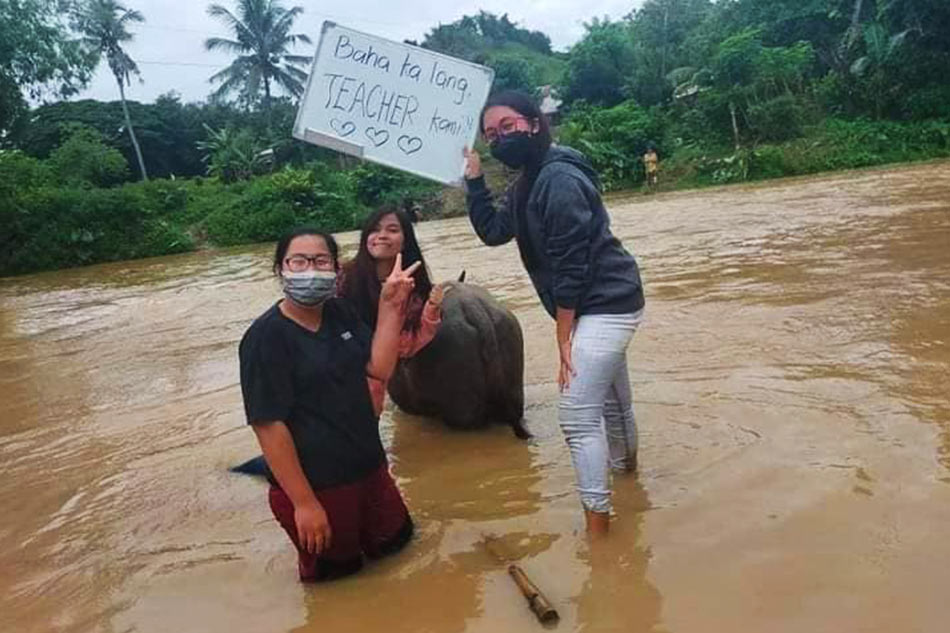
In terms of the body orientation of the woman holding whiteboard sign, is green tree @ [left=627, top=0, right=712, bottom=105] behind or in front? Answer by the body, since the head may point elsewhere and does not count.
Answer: behind

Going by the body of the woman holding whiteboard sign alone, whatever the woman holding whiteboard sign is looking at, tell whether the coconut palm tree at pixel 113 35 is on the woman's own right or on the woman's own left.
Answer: on the woman's own right

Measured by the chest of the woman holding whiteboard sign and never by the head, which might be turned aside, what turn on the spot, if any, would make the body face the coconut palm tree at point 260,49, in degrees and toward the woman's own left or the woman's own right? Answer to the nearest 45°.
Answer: approximately 135° to the woman's own right

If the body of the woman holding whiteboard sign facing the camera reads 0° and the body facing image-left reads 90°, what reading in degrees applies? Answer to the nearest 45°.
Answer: approximately 45°

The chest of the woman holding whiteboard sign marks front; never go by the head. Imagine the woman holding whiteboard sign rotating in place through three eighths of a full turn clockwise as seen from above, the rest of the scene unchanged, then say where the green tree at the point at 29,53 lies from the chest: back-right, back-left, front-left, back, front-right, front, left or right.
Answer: front-left

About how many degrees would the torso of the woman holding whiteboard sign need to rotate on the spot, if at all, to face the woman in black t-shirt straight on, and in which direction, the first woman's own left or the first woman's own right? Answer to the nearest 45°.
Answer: approximately 45° to the first woman's own right

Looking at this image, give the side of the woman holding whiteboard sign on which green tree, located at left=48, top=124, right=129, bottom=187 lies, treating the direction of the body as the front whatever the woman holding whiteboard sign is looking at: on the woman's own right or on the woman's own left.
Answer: on the woman's own right
